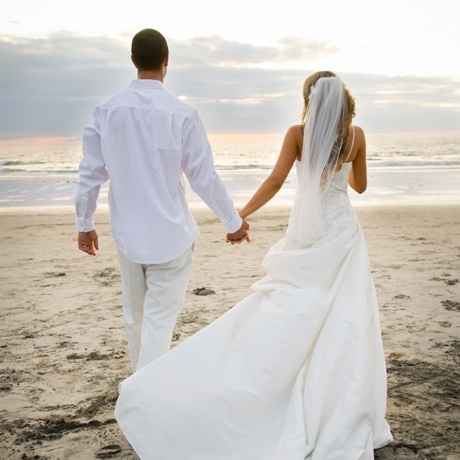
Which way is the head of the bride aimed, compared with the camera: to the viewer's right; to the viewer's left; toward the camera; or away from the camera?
away from the camera

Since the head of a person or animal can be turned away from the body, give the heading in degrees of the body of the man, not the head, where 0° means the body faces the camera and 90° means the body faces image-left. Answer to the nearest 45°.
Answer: approximately 180°

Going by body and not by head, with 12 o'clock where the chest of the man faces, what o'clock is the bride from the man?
The bride is roughly at 4 o'clock from the man.

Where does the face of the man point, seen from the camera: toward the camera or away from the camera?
away from the camera
